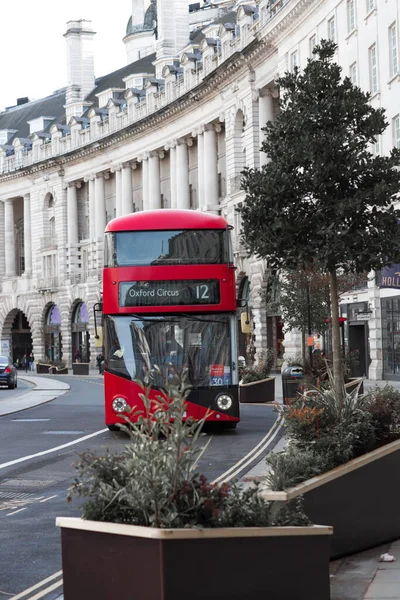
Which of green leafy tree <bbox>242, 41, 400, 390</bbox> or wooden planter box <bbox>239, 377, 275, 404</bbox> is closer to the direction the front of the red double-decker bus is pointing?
the green leafy tree

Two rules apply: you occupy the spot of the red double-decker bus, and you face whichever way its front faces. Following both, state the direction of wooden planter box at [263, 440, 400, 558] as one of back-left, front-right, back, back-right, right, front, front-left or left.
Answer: front

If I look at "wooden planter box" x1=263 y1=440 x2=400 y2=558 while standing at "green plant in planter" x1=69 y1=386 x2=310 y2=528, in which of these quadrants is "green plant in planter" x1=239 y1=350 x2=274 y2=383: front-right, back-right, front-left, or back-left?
front-left

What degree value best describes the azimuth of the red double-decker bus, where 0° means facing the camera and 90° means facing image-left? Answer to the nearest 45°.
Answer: approximately 0°

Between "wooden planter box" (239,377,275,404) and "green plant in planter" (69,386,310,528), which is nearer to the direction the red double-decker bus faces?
the green plant in planter

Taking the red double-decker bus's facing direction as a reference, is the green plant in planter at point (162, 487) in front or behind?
in front

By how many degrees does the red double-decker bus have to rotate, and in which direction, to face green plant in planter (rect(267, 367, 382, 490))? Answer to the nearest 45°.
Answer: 0° — it already faces it

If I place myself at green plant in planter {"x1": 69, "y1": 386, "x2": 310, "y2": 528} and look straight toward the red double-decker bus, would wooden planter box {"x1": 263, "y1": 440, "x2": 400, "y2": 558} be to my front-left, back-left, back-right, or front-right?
front-right

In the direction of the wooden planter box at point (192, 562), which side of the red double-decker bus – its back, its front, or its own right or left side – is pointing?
front
